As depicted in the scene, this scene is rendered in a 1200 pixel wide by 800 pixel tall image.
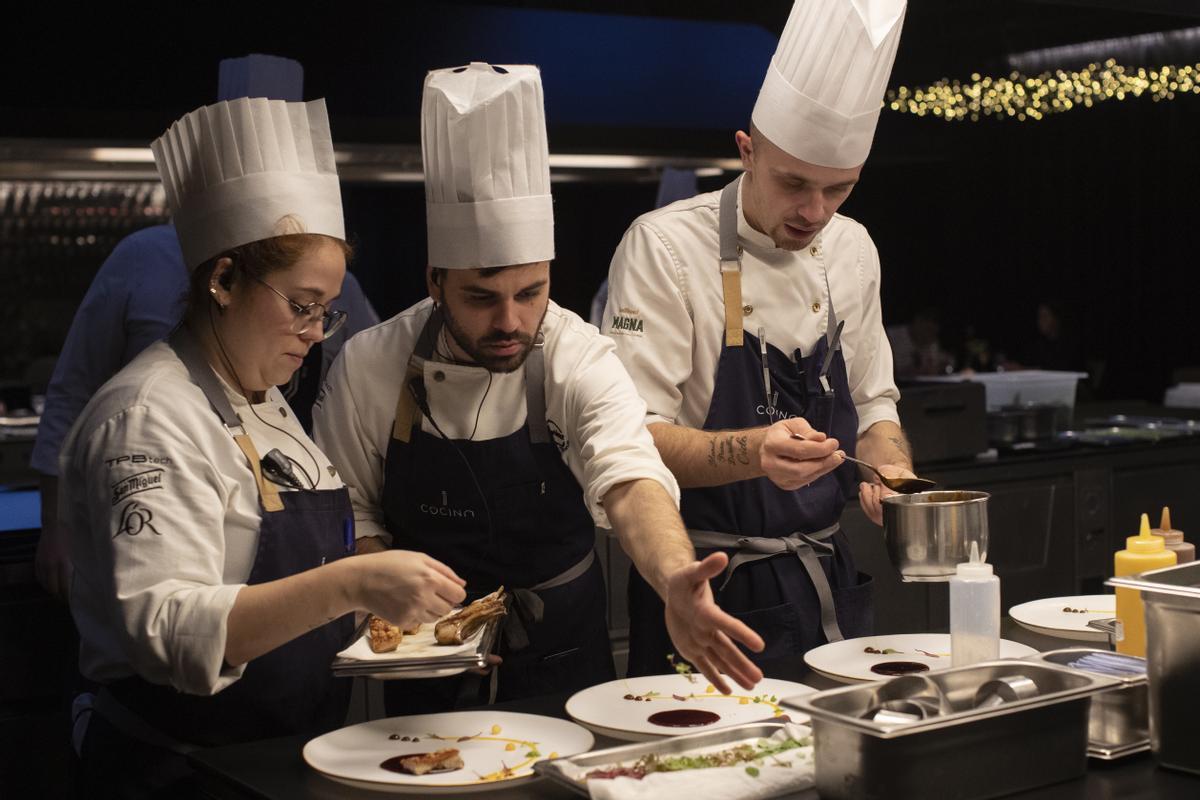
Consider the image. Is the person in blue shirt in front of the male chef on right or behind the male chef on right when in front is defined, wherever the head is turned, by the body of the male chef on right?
behind

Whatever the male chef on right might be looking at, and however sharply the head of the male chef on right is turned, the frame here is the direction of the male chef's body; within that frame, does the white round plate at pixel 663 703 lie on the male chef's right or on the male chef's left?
on the male chef's right

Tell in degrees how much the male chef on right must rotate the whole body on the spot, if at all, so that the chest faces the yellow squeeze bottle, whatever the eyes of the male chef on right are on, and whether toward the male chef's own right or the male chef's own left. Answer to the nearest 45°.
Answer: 0° — they already face it

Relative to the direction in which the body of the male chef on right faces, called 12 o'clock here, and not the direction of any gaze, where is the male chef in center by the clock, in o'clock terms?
The male chef in center is roughly at 3 o'clock from the male chef on right.

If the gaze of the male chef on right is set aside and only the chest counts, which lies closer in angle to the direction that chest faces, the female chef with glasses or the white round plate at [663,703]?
the white round plate

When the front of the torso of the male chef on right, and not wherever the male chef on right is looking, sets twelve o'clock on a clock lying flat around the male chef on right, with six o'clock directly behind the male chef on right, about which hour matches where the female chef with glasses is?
The female chef with glasses is roughly at 3 o'clock from the male chef on right.

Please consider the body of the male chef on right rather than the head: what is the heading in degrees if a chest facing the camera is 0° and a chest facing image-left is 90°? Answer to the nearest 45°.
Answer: approximately 315°

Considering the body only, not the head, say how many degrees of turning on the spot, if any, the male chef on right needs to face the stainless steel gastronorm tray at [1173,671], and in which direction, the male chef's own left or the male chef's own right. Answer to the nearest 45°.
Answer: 0° — they already face it
